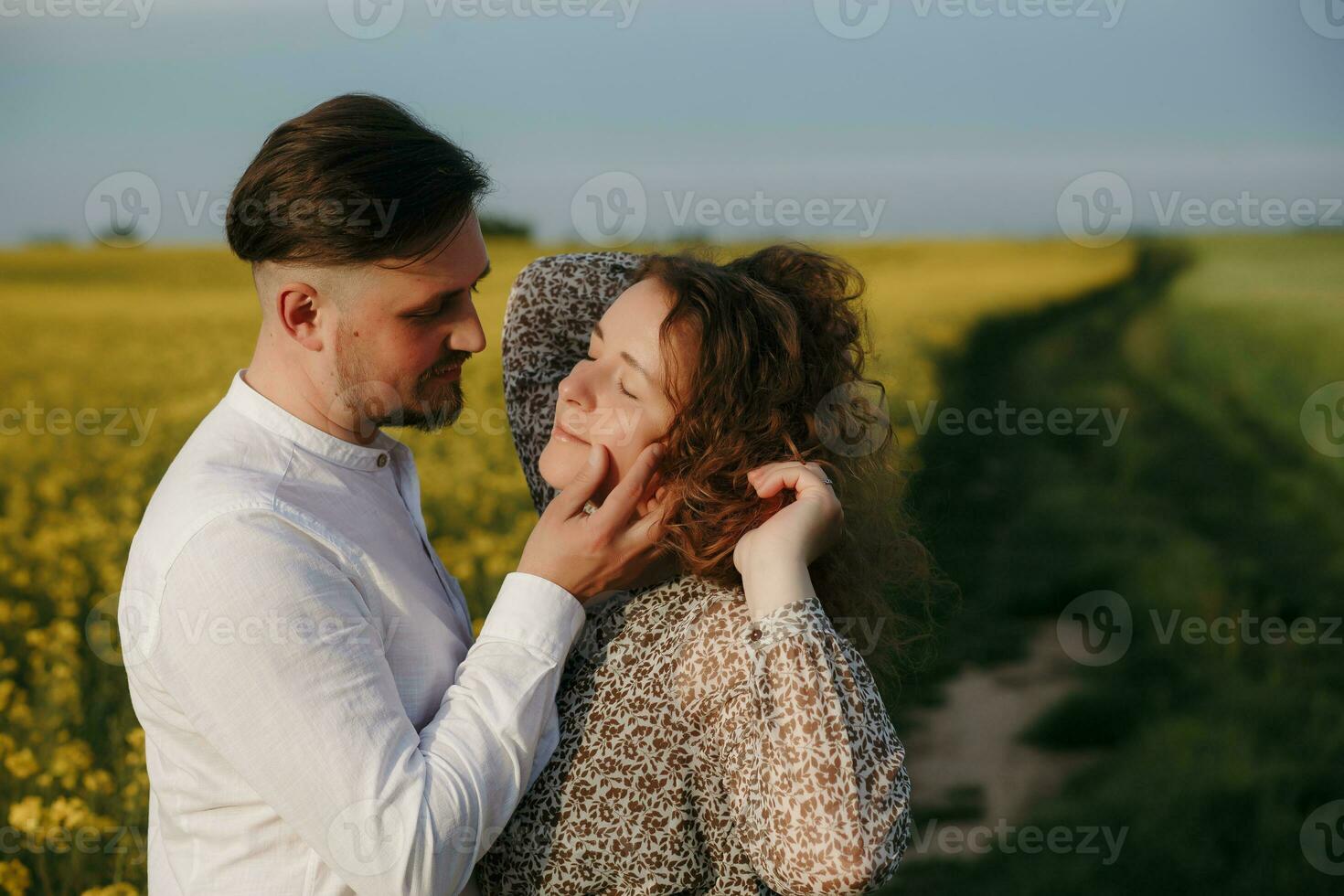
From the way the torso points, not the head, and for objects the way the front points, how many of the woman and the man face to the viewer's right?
1

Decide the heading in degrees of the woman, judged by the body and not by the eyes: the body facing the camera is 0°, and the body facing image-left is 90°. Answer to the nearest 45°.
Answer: approximately 45°

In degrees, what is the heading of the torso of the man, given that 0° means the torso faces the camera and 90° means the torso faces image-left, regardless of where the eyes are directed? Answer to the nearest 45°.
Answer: approximately 270°
